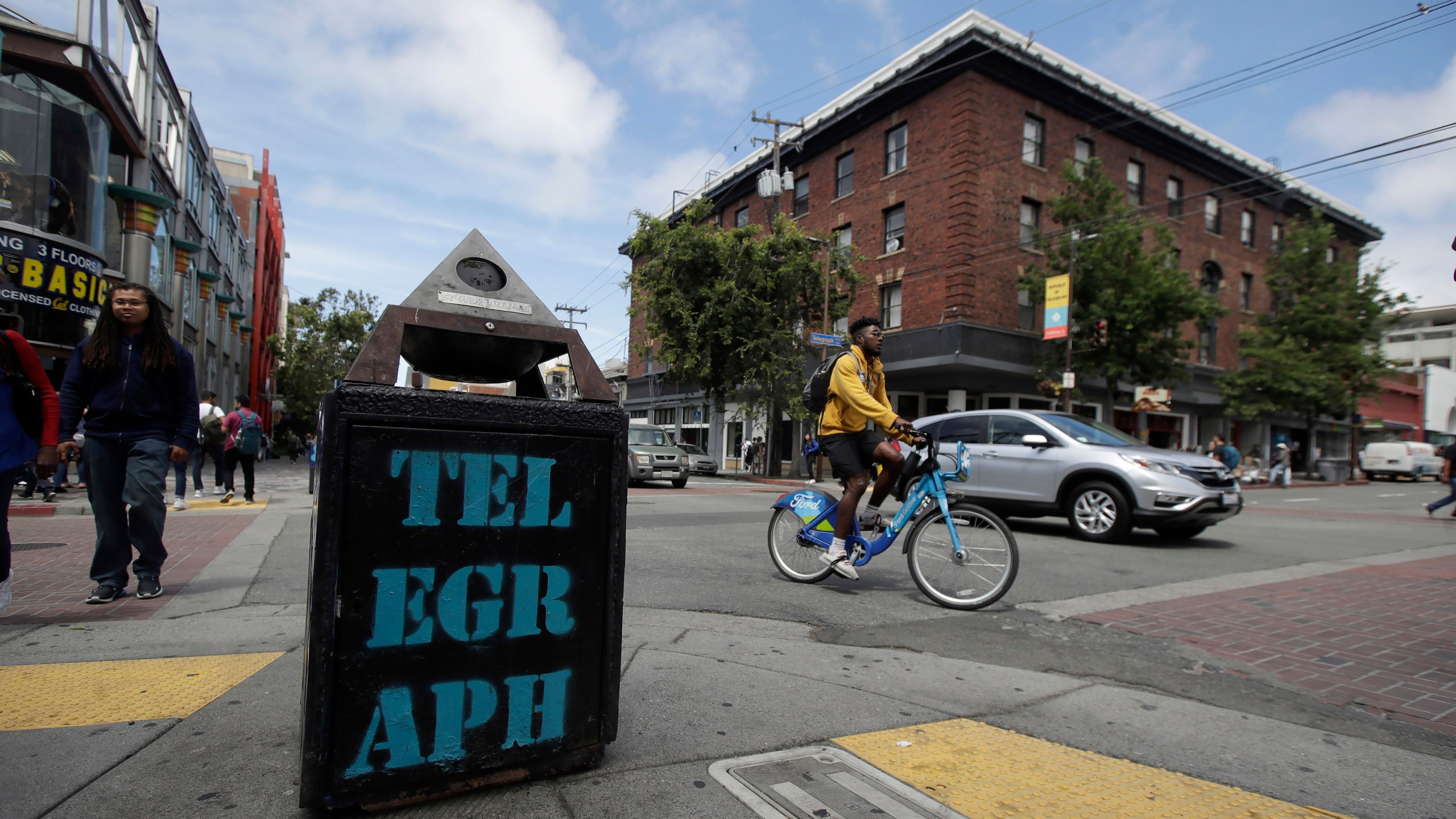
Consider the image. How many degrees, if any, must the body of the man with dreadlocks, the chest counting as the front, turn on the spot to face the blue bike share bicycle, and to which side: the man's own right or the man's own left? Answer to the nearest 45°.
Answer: approximately 45° to the man's own left

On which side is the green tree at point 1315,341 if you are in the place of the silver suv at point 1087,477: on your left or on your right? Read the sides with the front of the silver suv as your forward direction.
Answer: on your left

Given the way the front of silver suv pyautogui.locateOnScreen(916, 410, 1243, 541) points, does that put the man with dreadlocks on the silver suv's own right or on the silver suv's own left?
on the silver suv's own right

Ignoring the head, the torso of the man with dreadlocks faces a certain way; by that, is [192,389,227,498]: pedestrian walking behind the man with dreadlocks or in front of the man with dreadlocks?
behind

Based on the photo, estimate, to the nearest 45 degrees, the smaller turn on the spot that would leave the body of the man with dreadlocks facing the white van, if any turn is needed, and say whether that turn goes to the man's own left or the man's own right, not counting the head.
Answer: approximately 90° to the man's own left

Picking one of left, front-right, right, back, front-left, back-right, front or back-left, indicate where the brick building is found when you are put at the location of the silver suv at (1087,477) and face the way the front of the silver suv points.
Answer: back-left

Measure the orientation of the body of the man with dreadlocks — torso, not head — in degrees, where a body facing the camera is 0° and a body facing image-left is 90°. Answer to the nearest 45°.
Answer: approximately 0°

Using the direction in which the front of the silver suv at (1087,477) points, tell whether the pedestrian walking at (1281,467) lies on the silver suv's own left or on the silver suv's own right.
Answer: on the silver suv's own left

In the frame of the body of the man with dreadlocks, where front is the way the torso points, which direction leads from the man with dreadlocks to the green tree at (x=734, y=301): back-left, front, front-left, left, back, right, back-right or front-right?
back-left

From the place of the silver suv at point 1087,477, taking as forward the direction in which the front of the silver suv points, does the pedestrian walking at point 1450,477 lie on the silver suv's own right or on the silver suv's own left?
on the silver suv's own left

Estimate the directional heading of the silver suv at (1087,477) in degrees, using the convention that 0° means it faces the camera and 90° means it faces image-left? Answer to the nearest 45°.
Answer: approximately 315°
